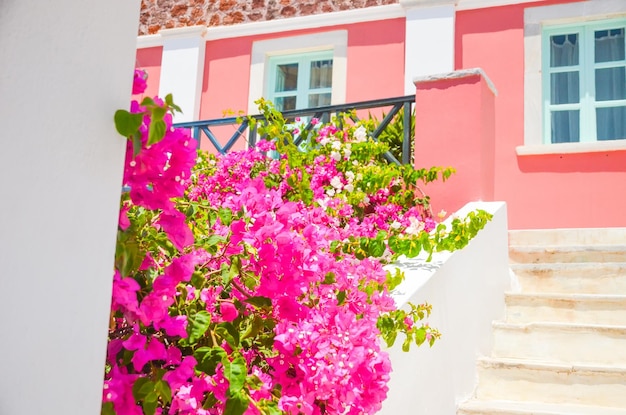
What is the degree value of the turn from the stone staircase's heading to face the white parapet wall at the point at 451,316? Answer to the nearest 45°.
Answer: approximately 45° to its right

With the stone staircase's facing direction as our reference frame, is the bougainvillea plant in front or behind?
in front

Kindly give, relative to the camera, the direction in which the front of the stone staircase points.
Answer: facing the viewer
